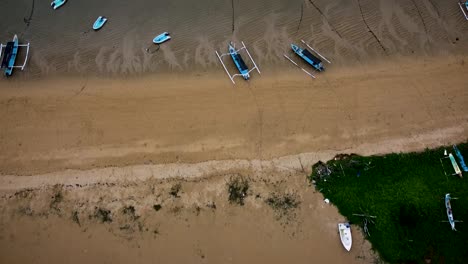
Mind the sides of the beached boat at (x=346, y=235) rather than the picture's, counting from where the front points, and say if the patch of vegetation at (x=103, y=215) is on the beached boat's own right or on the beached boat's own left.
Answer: on the beached boat's own right

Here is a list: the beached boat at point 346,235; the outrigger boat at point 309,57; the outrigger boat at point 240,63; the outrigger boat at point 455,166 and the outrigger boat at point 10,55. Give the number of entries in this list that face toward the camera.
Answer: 1

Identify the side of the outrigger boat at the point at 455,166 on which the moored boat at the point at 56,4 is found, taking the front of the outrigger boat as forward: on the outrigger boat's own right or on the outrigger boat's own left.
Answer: on the outrigger boat's own left

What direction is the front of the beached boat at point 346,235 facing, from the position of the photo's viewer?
facing the viewer

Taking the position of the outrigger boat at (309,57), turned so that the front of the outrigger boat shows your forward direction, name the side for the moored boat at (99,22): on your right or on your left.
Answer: on your left

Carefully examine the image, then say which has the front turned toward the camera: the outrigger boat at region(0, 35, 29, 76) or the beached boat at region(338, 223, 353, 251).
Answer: the beached boat

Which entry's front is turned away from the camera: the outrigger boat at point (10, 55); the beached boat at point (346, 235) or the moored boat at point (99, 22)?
the outrigger boat

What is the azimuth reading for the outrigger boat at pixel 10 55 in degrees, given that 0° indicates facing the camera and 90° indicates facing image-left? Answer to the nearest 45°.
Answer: approximately 180°

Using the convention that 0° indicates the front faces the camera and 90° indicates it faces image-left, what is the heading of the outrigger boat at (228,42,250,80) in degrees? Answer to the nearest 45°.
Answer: approximately 135°
